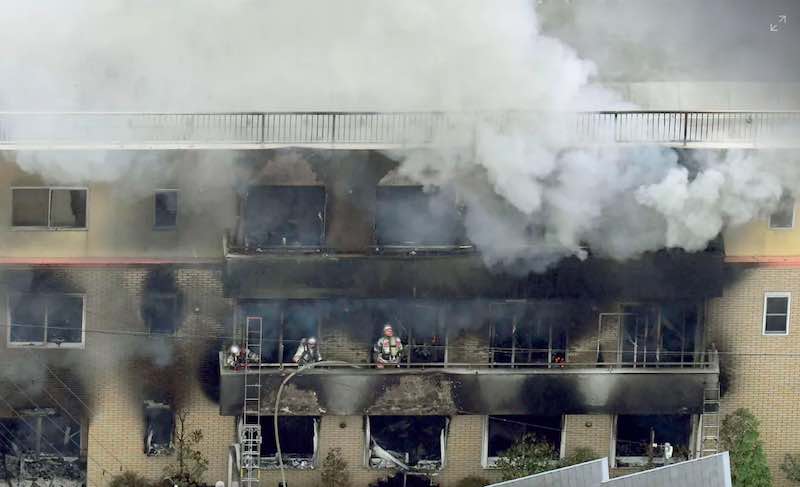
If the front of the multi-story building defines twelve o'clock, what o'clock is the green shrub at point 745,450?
The green shrub is roughly at 9 o'clock from the multi-story building.

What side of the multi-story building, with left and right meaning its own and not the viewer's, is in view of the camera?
front

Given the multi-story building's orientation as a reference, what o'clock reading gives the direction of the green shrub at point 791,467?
The green shrub is roughly at 9 o'clock from the multi-story building.
